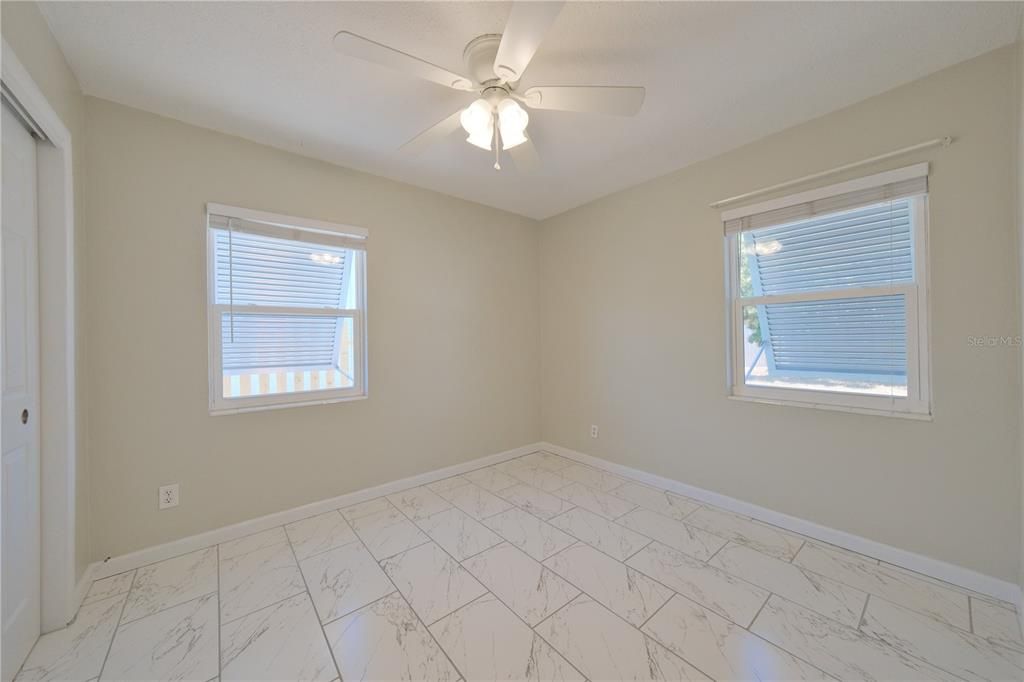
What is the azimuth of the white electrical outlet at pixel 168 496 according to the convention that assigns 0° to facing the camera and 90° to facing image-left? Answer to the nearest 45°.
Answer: approximately 0°

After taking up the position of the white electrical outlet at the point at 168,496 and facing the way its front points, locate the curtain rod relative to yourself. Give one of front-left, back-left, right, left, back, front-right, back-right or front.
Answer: front-left

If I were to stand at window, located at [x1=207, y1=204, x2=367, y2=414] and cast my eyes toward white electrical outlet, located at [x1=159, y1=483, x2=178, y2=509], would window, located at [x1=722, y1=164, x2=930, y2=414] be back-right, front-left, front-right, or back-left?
back-left

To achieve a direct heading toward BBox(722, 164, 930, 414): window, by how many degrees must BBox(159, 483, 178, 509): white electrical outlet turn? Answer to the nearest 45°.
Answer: approximately 45° to its left
